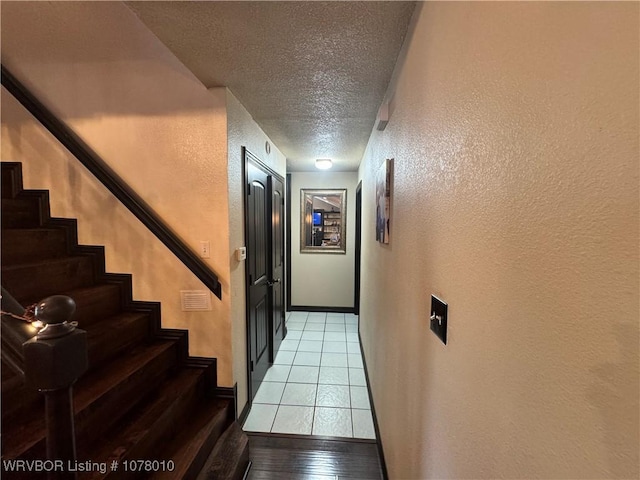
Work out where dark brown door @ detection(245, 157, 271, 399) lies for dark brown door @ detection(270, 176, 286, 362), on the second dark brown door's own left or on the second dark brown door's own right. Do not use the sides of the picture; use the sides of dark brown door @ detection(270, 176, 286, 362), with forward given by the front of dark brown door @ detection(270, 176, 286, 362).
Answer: on the second dark brown door's own right

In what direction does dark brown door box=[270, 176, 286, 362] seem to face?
to the viewer's right

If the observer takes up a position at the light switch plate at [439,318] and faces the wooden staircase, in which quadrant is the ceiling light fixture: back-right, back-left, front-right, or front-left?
front-right

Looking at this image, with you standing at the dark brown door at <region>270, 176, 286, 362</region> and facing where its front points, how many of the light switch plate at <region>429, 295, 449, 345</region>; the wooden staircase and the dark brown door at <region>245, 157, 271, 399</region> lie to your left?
0

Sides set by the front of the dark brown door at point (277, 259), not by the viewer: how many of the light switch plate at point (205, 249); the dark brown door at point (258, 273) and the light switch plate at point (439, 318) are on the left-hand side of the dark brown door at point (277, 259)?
0

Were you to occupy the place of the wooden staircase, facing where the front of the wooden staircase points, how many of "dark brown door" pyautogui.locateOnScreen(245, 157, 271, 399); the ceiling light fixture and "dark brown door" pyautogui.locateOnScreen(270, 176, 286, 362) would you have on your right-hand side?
0

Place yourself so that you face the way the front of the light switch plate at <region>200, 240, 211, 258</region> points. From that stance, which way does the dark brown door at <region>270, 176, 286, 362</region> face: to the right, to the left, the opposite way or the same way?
to the left

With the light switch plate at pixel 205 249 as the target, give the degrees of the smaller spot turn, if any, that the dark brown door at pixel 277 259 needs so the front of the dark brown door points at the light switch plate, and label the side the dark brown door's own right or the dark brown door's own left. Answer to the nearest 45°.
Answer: approximately 90° to the dark brown door's own right

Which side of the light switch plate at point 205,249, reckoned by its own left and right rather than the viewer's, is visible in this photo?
front

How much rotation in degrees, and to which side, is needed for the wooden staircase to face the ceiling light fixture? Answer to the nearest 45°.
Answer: approximately 90° to its left

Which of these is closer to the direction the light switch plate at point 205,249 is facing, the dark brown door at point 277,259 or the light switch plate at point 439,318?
the light switch plate

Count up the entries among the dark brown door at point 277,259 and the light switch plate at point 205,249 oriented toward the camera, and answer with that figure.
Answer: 1

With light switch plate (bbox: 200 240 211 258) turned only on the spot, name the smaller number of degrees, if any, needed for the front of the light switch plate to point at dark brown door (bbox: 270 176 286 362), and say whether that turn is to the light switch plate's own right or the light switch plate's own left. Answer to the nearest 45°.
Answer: approximately 135° to the light switch plate's own left

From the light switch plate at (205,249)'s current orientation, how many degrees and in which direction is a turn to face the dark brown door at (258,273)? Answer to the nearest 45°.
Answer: approximately 135° to its left

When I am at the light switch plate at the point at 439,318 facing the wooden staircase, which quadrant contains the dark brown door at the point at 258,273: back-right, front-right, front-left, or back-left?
front-right

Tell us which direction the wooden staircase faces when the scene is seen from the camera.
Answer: facing the viewer and to the right of the viewer
